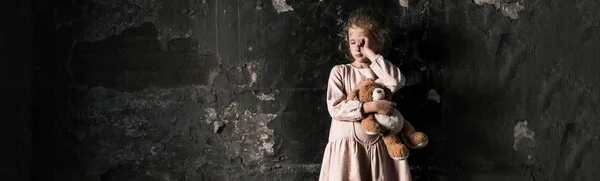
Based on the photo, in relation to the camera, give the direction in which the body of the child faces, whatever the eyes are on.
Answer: toward the camera
